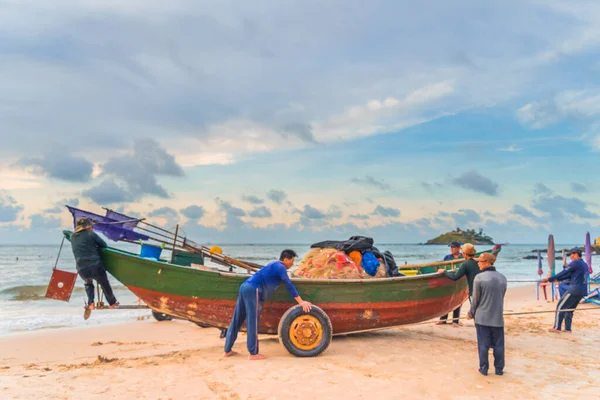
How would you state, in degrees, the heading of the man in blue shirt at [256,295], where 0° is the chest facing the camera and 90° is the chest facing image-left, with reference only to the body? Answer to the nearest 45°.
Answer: approximately 270°

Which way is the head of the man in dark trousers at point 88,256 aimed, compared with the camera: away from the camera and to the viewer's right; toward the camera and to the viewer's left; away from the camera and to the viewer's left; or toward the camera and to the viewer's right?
away from the camera and to the viewer's right

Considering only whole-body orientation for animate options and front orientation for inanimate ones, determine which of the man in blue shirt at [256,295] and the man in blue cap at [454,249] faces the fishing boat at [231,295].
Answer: the man in blue cap

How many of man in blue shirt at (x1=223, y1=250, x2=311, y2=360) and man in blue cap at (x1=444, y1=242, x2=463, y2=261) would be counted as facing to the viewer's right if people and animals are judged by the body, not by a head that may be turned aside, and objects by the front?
1

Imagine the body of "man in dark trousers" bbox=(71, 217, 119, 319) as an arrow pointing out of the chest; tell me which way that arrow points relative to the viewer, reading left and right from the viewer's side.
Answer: facing away from the viewer and to the right of the viewer

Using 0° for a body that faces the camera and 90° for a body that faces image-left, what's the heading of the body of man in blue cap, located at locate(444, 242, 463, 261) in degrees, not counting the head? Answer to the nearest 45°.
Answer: approximately 45°

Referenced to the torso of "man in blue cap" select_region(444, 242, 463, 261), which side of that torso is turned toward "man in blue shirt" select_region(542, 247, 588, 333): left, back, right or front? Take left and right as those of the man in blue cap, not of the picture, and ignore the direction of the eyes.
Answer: left

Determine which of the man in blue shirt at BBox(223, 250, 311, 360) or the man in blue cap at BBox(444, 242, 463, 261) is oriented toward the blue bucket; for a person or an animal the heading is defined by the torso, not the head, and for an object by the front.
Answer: the man in blue cap

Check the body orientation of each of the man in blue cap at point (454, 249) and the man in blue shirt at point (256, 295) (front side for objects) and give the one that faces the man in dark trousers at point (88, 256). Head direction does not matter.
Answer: the man in blue cap

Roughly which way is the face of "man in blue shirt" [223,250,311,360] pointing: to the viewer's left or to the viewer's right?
to the viewer's right

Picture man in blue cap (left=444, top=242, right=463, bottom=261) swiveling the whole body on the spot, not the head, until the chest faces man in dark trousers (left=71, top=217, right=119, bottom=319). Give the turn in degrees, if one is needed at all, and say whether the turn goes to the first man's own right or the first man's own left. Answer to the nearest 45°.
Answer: approximately 90° to the first man's own right

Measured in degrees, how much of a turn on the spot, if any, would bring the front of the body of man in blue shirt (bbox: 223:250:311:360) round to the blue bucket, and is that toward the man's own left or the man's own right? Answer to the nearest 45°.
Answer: approximately 135° to the man's own left
